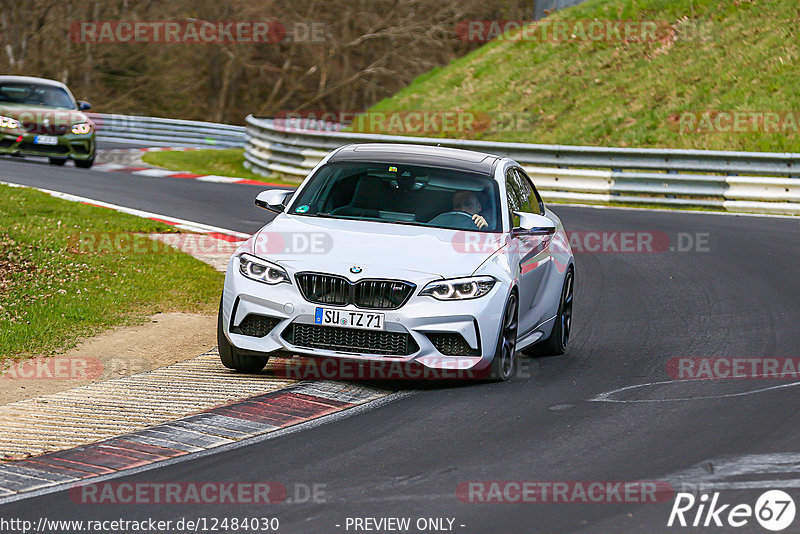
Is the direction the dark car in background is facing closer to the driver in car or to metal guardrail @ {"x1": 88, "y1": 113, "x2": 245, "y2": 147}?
the driver in car

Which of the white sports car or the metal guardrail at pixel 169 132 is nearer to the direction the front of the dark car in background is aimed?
the white sports car

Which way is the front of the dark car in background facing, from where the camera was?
facing the viewer

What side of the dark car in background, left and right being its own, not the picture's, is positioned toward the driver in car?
front

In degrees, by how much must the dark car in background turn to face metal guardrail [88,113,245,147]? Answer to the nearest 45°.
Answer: approximately 180°

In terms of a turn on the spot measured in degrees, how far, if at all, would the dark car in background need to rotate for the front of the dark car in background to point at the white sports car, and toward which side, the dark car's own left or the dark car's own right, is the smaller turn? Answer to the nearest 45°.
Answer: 0° — it already faces it

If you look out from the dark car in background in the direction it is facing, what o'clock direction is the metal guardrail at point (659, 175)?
The metal guardrail is roughly at 10 o'clock from the dark car in background.

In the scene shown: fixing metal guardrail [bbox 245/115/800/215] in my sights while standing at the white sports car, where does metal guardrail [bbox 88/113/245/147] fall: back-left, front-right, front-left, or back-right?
front-left
